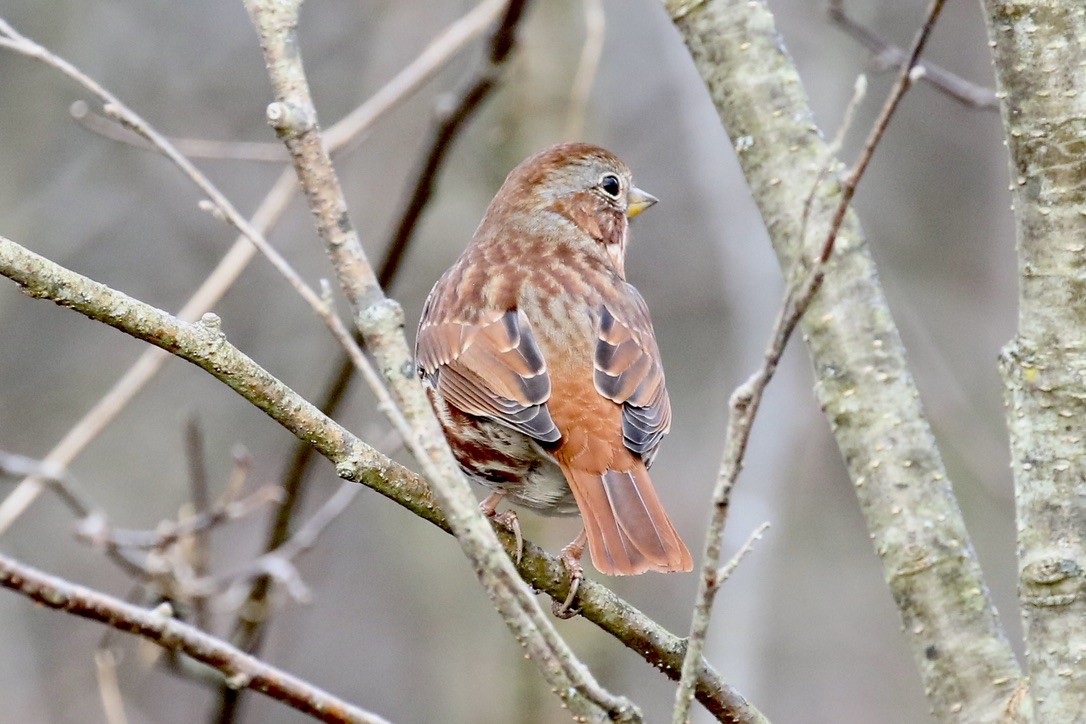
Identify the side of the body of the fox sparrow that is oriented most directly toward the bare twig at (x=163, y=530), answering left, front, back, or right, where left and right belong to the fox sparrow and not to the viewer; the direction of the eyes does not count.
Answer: left

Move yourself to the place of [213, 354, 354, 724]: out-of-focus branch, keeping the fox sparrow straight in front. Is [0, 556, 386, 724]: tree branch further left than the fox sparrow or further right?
right

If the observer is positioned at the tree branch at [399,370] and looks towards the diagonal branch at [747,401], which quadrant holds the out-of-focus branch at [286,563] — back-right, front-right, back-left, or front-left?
back-left

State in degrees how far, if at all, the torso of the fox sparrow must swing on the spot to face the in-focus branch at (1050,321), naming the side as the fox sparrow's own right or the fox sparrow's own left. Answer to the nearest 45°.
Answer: approximately 135° to the fox sparrow's own right

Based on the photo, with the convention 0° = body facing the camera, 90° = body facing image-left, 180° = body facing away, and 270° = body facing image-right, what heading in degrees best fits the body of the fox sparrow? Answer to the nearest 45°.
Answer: approximately 180°

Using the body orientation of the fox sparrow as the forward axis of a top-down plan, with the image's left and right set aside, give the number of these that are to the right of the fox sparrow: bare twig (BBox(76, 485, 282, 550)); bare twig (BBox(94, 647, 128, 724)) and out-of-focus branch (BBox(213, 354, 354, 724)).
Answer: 0
